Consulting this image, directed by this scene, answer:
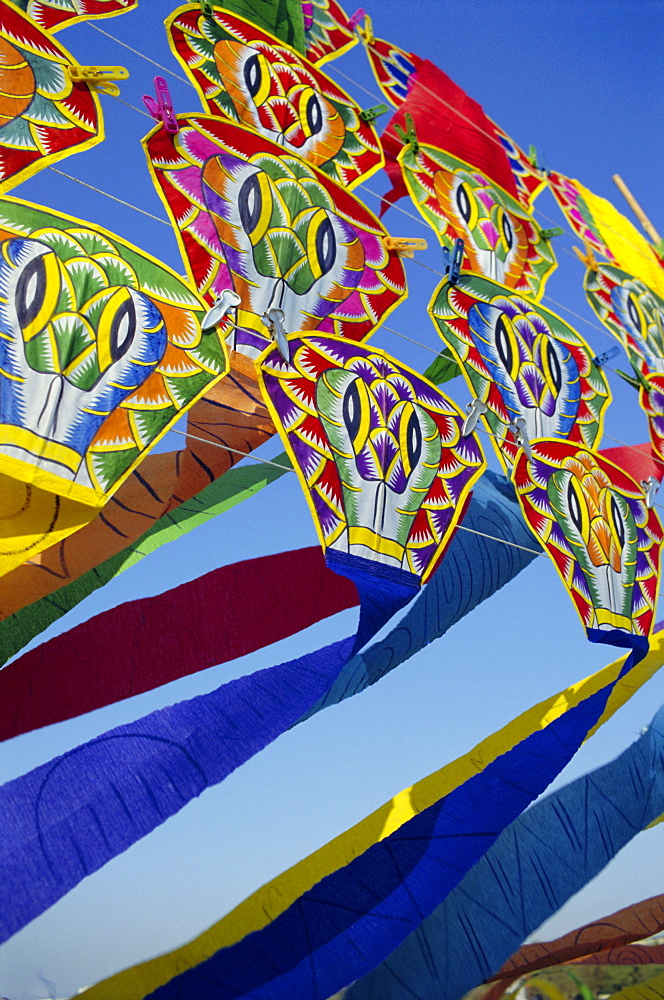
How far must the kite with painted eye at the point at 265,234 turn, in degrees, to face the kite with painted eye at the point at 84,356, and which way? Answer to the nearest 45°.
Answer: approximately 45° to its right

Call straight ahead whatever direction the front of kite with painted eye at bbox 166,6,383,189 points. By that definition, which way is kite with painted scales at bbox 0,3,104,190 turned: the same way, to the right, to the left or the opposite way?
the same way

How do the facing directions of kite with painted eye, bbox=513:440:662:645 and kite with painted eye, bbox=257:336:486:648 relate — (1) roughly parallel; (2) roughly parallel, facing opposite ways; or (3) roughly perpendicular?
roughly parallel

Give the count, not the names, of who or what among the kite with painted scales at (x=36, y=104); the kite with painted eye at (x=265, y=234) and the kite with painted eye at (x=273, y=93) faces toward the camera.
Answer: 3

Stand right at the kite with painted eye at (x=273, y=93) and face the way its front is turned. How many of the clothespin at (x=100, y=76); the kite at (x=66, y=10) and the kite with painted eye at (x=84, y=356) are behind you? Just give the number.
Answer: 0

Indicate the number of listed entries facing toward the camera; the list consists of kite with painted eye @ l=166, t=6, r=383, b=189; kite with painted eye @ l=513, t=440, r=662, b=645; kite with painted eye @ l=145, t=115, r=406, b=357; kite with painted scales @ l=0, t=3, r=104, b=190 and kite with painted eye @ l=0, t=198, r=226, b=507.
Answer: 5

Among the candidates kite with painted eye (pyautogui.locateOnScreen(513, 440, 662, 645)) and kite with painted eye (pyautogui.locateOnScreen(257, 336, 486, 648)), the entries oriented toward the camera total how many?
2

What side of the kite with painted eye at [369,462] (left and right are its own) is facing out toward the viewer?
front

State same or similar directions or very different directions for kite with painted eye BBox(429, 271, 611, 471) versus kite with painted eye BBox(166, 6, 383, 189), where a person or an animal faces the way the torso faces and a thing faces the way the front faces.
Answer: same or similar directions

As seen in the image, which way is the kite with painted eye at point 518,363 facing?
toward the camera

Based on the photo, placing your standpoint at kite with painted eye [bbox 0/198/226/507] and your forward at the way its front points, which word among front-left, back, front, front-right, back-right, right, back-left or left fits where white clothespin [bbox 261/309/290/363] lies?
back-left

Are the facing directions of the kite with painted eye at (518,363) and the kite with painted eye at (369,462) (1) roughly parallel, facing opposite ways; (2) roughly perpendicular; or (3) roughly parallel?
roughly parallel

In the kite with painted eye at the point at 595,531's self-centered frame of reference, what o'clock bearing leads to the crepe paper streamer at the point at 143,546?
The crepe paper streamer is roughly at 2 o'clock from the kite with painted eye.

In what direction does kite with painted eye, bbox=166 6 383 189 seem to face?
toward the camera

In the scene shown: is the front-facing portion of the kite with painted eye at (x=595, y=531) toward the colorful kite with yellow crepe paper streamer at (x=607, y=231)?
no

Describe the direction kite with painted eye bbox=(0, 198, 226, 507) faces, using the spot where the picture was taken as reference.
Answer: facing the viewer
